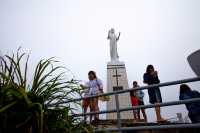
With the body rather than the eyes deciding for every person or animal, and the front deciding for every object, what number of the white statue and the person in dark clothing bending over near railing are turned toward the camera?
1

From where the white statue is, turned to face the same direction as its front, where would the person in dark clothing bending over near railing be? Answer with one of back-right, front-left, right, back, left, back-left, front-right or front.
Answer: front

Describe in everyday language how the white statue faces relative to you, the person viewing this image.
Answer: facing the viewer
